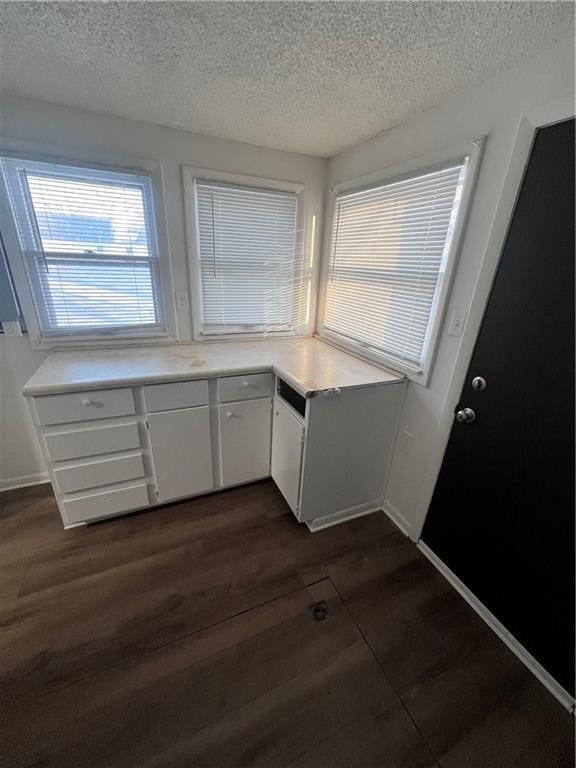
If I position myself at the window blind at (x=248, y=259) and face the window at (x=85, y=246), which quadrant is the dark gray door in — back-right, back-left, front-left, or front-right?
back-left

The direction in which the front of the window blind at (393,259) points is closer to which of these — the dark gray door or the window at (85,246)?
the window

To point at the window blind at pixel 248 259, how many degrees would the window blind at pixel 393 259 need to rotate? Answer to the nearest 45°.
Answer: approximately 45° to its right

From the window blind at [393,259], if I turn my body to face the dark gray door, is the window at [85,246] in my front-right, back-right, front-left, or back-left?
back-right

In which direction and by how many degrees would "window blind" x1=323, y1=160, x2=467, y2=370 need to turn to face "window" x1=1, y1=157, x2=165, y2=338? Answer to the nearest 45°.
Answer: approximately 45° to its right

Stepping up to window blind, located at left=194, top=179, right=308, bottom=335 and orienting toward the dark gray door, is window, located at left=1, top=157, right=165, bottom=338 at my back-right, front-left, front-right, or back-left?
back-right

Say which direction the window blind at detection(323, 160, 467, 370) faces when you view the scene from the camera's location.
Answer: facing the viewer and to the left of the viewer

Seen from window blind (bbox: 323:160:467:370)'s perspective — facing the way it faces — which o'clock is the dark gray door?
The dark gray door is roughly at 9 o'clock from the window blind.

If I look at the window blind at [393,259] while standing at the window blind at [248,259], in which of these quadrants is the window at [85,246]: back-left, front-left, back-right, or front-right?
back-right
